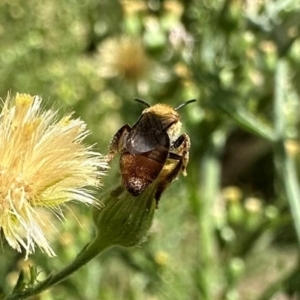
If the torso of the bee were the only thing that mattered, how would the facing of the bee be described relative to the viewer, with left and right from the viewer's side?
facing away from the viewer

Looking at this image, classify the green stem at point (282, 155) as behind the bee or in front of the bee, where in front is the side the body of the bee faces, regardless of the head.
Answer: in front

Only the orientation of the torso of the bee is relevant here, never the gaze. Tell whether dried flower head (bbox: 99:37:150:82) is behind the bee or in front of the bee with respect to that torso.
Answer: in front
